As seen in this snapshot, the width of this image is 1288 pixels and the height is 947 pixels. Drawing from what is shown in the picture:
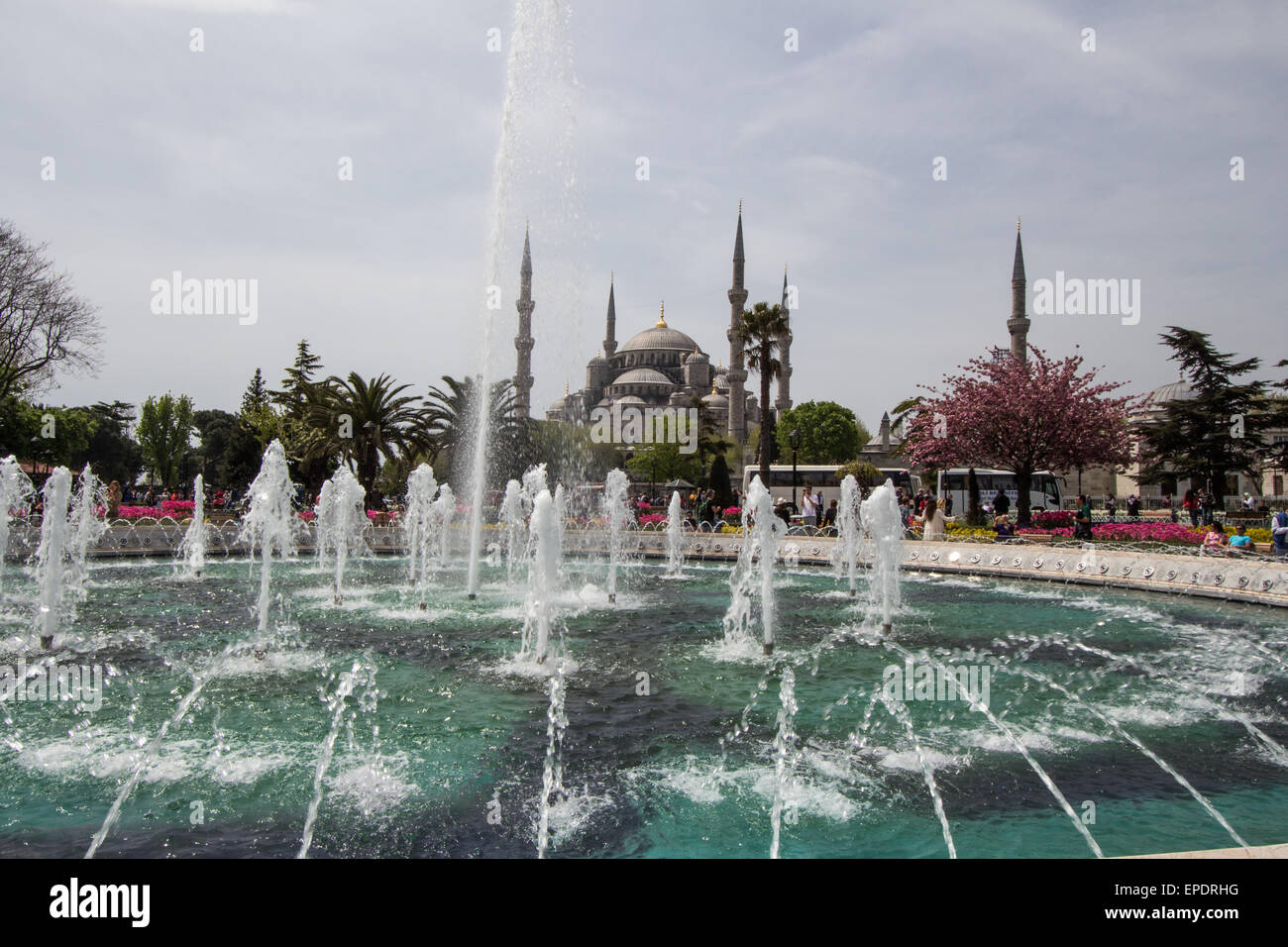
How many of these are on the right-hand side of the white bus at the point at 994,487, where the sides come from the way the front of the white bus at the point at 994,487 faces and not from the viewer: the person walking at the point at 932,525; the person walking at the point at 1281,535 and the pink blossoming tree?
3

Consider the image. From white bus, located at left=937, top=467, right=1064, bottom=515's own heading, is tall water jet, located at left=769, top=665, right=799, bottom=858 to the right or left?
on its right

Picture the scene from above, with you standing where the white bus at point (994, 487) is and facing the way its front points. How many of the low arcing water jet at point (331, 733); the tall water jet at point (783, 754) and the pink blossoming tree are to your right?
3

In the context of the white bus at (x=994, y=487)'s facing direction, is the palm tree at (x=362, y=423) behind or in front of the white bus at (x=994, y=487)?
behind

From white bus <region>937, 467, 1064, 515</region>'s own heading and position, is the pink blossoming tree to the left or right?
on its right

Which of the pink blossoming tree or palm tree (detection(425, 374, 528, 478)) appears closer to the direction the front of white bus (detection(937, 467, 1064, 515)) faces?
the pink blossoming tree

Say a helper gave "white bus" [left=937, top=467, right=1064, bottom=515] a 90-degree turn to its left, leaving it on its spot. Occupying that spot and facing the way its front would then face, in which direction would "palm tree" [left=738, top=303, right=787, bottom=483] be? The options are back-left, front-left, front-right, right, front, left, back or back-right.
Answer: back-left

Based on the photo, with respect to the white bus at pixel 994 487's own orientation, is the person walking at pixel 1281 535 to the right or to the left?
on its right

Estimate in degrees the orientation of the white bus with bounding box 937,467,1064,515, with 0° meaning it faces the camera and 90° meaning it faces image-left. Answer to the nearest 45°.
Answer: approximately 270°

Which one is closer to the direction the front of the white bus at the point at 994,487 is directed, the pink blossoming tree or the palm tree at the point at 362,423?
the pink blossoming tree

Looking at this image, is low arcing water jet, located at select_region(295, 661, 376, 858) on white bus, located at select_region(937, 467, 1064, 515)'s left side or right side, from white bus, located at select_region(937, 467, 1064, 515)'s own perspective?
on its right
